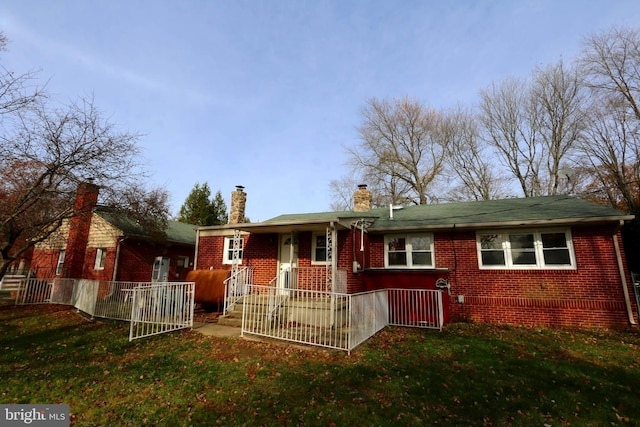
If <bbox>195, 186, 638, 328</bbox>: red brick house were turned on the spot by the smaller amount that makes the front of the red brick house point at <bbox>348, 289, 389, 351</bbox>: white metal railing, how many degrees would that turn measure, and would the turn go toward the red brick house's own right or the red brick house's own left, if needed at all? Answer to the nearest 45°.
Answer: approximately 45° to the red brick house's own right

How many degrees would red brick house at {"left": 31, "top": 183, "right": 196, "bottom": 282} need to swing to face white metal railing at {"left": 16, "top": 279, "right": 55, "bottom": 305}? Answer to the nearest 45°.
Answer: approximately 90° to its right

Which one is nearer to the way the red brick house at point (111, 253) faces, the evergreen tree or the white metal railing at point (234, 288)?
the white metal railing

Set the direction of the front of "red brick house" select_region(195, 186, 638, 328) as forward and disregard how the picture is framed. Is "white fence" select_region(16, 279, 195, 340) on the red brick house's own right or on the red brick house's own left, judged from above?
on the red brick house's own right

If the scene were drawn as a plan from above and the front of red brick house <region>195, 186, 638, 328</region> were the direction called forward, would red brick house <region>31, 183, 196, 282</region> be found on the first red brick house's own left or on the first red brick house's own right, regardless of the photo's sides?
on the first red brick house's own right

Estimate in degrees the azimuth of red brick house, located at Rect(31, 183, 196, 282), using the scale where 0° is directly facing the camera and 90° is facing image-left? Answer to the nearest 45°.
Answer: approximately 315°

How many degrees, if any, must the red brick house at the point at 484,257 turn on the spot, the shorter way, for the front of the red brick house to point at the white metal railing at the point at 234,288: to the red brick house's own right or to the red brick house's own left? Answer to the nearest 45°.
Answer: approximately 90° to the red brick house's own right

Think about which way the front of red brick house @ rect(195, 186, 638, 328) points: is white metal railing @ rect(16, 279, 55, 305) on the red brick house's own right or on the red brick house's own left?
on the red brick house's own right

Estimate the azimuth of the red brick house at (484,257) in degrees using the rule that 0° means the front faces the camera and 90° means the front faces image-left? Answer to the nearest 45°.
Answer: approximately 0°

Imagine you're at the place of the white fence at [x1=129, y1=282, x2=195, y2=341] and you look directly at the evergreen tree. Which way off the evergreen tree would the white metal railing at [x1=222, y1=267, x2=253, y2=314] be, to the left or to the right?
right

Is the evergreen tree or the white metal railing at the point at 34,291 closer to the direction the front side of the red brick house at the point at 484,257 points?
the white metal railing
